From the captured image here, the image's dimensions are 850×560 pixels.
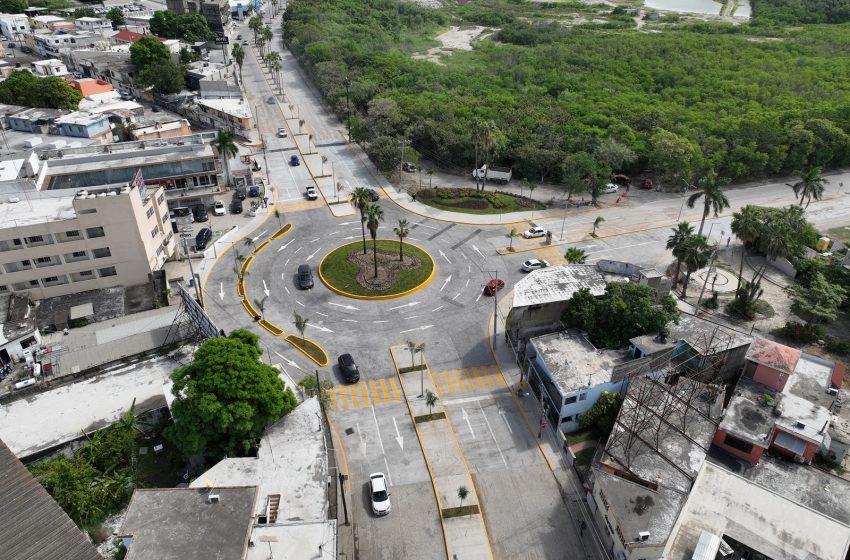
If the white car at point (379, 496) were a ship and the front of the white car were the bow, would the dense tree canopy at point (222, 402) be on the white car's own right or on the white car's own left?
on the white car's own right

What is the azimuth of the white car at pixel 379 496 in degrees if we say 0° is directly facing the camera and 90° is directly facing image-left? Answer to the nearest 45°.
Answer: approximately 0°
